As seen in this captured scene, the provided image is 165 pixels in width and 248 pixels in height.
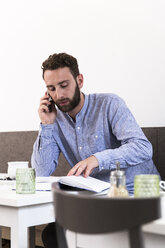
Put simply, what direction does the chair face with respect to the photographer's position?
facing away from the viewer and to the right of the viewer

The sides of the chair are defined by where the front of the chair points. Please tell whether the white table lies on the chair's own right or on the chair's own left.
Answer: on the chair's own left

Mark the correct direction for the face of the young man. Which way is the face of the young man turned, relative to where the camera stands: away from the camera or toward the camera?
toward the camera

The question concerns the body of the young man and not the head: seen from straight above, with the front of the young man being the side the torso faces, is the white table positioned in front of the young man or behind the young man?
in front

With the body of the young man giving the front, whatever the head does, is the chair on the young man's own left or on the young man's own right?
on the young man's own left

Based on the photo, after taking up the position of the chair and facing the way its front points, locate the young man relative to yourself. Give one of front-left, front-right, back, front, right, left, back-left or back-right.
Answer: front-left

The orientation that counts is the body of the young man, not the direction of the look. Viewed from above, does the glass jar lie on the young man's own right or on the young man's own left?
on the young man's own left

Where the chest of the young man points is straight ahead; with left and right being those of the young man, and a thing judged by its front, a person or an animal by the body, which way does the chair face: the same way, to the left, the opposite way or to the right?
the opposite way
